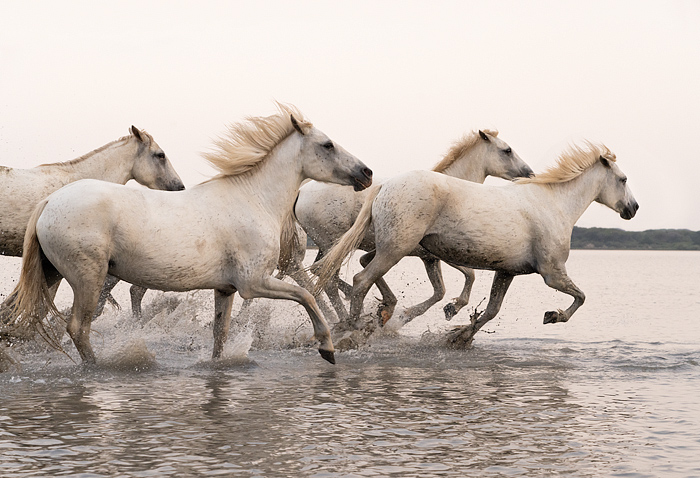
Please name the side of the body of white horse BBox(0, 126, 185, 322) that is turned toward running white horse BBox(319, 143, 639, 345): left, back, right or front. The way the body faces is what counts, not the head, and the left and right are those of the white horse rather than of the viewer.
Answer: front

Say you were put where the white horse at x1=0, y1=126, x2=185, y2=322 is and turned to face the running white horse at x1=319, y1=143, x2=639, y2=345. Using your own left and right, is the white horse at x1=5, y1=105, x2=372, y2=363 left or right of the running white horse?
right

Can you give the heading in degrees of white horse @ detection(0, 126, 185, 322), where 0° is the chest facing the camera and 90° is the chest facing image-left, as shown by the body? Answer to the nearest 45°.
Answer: approximately 270°

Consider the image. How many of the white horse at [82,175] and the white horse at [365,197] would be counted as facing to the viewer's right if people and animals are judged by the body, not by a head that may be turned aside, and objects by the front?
2

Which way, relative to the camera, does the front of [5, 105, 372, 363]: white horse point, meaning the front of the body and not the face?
to the viewer's right

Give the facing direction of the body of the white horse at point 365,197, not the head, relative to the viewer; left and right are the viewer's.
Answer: facing to the right of the viewer

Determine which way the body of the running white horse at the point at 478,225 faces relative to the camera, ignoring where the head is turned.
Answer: to the viewer's right

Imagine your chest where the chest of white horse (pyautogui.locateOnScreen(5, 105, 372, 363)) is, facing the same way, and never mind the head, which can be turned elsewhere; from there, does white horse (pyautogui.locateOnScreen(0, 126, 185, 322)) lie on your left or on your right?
on your left

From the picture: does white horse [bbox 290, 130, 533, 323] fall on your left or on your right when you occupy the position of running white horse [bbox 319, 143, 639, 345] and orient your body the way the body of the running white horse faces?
on your left
